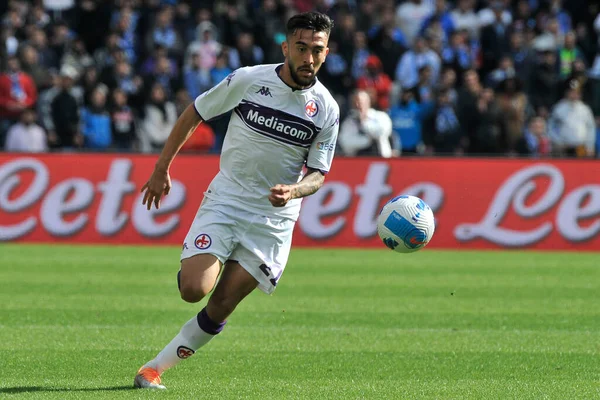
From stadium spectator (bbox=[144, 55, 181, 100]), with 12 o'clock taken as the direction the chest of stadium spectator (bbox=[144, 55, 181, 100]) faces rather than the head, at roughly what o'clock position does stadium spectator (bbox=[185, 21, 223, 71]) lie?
stadium spectator (bbox=[185, 21, 223, 71]) is roughly at 8 o'clock from stadium spectator (bbox=[144, 55, 181, 100]).

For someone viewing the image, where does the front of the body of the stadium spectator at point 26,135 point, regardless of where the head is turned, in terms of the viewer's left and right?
facing the viewer

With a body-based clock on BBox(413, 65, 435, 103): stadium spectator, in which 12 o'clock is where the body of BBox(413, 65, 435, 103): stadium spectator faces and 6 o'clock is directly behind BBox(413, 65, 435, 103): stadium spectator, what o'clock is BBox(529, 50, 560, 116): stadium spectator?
BBox(529, 50, 560, 116): stadium spectator is roughly at 8 o'clock from BBox(413, 65, 435, 103): stadium spectator.

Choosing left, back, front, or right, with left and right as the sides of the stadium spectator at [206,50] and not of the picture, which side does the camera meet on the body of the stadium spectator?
front

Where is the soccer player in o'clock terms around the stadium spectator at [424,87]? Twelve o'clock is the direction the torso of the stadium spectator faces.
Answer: The soccer player is roughly at 12 o'clock from the stadium spectator.

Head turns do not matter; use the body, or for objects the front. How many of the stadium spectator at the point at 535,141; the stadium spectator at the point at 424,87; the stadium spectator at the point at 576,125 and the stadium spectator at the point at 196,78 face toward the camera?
4

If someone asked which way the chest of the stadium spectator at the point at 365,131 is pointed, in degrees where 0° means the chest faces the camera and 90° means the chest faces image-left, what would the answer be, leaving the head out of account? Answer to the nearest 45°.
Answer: approximately 0°

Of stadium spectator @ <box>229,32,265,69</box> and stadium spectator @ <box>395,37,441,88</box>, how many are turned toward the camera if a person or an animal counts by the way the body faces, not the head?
2

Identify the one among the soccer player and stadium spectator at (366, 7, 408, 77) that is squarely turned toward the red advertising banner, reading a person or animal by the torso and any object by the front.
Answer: the stadium spectator

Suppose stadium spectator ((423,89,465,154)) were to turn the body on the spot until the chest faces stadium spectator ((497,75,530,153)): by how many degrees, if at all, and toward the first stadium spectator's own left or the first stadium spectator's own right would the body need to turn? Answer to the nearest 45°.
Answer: approximately 135° to the first stadium spectator's own left

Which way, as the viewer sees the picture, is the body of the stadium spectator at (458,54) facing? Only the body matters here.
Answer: toward the camera

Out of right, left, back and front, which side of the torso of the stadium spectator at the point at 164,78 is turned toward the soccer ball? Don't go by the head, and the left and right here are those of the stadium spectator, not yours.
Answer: front

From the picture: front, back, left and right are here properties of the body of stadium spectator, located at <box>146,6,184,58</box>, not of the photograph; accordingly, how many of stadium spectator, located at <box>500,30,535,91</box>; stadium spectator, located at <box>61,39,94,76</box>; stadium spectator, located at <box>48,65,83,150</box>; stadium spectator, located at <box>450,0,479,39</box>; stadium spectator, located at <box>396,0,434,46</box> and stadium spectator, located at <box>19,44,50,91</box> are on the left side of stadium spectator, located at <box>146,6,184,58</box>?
3

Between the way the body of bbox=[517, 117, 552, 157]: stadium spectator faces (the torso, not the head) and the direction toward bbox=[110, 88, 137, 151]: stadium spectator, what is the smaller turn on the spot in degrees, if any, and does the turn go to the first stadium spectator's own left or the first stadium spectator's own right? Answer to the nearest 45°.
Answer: approximately 90° to the first stadium spectator's own right
